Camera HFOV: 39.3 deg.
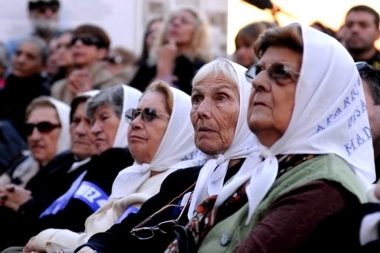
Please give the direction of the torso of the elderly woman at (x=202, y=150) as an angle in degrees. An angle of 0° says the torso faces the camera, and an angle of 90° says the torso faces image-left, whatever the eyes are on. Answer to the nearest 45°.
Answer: approximately 45°

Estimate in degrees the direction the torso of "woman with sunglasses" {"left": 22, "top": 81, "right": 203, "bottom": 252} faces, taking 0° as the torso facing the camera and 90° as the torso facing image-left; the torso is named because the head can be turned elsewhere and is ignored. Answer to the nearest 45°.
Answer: approximately 45°

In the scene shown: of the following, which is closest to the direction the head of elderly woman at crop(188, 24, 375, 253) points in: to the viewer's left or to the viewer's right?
to the viewer's left

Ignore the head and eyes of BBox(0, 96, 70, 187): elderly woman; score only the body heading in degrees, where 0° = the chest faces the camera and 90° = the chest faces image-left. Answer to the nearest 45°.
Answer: approximately 45°

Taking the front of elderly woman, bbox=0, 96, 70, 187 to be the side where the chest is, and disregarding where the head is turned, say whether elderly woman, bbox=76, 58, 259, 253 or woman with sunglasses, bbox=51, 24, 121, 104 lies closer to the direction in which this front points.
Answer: the elderly woman

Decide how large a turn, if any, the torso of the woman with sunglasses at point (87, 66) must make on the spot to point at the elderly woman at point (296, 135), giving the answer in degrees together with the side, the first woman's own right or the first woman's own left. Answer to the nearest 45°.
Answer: approximately 45° to the first woman's own left

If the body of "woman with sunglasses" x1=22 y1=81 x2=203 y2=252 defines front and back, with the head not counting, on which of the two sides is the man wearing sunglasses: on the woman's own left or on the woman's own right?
on the woman's own right
